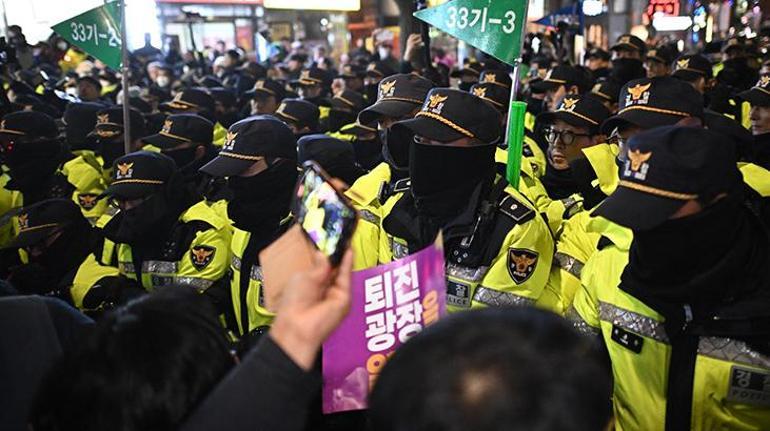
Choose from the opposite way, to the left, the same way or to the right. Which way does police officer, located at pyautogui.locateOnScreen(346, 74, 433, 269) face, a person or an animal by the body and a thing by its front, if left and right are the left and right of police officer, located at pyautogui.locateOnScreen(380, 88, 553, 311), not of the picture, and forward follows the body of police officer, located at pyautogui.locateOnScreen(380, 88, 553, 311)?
the same way

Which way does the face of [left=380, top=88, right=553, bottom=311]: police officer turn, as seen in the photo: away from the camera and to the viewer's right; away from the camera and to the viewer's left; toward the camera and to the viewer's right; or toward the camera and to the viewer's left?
toward the camera and to the viewer's left

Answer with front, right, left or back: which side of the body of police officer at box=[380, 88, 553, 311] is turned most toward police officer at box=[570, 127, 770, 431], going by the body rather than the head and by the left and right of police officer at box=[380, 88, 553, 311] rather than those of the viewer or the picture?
left

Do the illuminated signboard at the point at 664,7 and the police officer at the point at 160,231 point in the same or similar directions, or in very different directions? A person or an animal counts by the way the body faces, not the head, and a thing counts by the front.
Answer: same or similar directions

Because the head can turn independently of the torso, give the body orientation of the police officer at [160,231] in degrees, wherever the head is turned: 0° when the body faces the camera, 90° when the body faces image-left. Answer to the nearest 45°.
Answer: approximately 45°

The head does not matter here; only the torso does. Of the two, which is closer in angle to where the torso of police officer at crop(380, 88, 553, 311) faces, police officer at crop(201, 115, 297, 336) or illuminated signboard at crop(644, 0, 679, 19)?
the police officer

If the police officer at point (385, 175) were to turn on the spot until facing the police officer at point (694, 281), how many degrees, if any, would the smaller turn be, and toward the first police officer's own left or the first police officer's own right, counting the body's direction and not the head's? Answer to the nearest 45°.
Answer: approximately 90° to the first police officer's own left

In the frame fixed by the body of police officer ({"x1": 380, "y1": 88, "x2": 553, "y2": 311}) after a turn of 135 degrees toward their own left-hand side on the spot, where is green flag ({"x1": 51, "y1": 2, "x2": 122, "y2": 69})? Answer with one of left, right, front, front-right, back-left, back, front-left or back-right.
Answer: back-left

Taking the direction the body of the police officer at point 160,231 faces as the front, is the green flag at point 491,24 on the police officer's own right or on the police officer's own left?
on the police officer's own left

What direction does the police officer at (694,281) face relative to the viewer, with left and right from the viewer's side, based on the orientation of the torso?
facing the viewer and to the left of the viewer

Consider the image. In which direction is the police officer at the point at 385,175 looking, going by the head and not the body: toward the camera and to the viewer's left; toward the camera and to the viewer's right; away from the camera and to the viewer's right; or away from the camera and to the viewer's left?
toward the camera and to the viewer's left

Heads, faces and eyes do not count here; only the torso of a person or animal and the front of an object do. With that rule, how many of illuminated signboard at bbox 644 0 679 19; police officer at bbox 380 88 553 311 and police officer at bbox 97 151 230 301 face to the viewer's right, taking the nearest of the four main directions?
0
